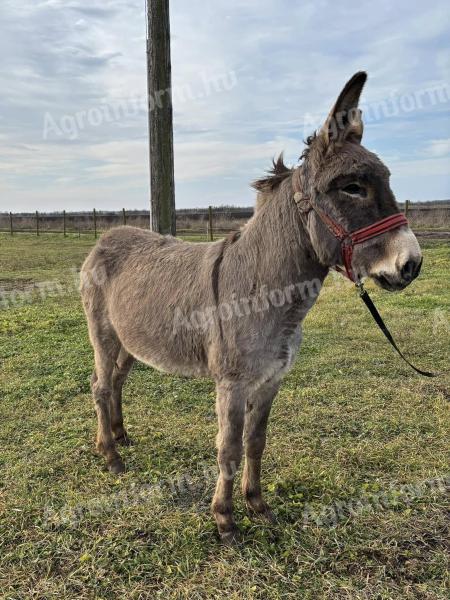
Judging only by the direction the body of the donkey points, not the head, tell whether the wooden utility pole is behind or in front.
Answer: behind

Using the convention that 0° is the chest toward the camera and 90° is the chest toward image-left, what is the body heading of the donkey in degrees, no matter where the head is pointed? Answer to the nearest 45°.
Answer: approximately 315°

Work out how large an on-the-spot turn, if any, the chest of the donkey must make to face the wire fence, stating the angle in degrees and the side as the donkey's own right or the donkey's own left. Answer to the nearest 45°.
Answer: approximately 135° to the donkey's own left
